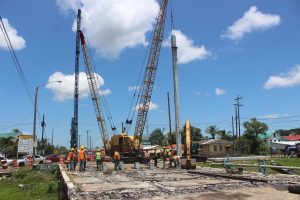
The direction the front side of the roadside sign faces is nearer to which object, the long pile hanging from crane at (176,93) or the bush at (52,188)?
the bush

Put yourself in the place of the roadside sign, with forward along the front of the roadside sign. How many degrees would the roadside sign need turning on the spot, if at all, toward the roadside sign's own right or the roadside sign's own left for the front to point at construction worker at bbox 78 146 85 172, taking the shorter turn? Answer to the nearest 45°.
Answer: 0° — it already faces them

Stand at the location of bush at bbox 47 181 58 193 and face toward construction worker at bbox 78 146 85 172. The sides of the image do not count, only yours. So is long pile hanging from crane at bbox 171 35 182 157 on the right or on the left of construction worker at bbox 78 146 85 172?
right

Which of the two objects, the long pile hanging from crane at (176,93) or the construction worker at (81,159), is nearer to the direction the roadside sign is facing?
the construction worker

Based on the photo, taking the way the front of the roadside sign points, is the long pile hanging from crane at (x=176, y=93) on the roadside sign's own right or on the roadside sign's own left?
on the roadside sign's own left

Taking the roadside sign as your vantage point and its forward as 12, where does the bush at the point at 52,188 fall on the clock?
The bush is roughly at 12 o'clock from the roadside sign.

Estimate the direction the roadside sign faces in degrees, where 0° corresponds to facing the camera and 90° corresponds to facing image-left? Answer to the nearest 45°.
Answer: approximately 0°
